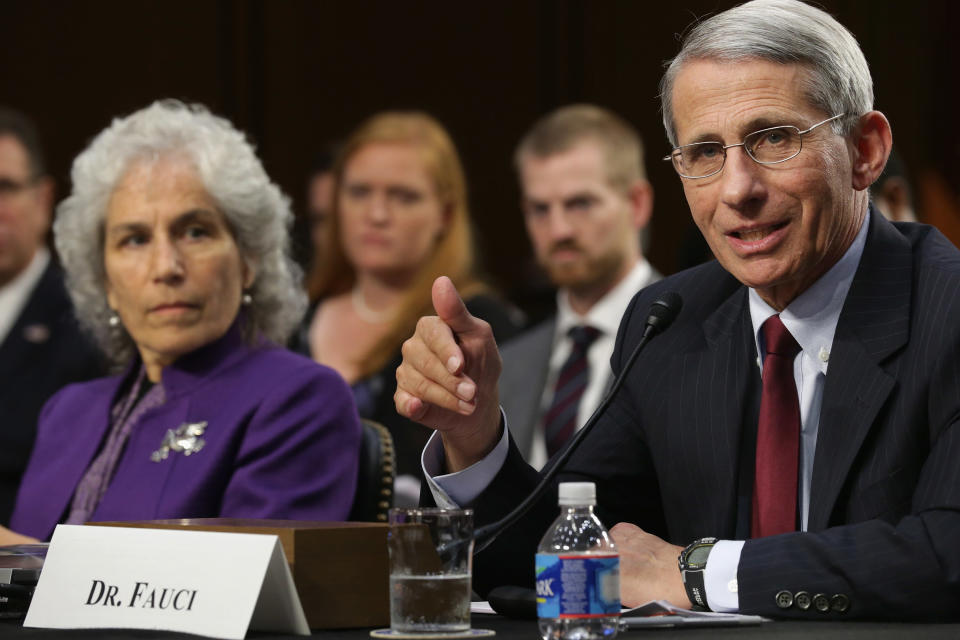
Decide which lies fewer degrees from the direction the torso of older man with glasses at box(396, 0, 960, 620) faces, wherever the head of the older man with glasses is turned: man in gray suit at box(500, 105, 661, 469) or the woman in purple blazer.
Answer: the woman in purple blazer

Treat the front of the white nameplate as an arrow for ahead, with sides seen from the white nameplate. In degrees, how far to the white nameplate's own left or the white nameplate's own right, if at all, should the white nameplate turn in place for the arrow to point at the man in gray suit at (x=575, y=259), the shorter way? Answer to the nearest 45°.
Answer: approximately 180°

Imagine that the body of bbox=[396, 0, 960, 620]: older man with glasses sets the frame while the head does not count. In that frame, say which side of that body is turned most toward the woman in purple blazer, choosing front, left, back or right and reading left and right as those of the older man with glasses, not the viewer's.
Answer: right

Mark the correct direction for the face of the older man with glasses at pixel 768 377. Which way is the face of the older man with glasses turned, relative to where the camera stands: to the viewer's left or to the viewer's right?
to the viewer's left

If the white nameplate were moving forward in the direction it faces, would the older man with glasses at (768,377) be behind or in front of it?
behind

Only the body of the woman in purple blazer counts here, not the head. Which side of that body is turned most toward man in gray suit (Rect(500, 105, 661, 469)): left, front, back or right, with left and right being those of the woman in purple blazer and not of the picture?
back

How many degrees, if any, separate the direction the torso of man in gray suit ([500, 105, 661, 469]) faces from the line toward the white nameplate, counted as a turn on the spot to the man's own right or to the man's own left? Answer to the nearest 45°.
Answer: approximately 45° to the man's own left

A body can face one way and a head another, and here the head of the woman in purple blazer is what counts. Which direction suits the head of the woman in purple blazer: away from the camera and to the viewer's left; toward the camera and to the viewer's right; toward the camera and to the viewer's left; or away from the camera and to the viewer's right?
toward the camera and to the viewer's right
